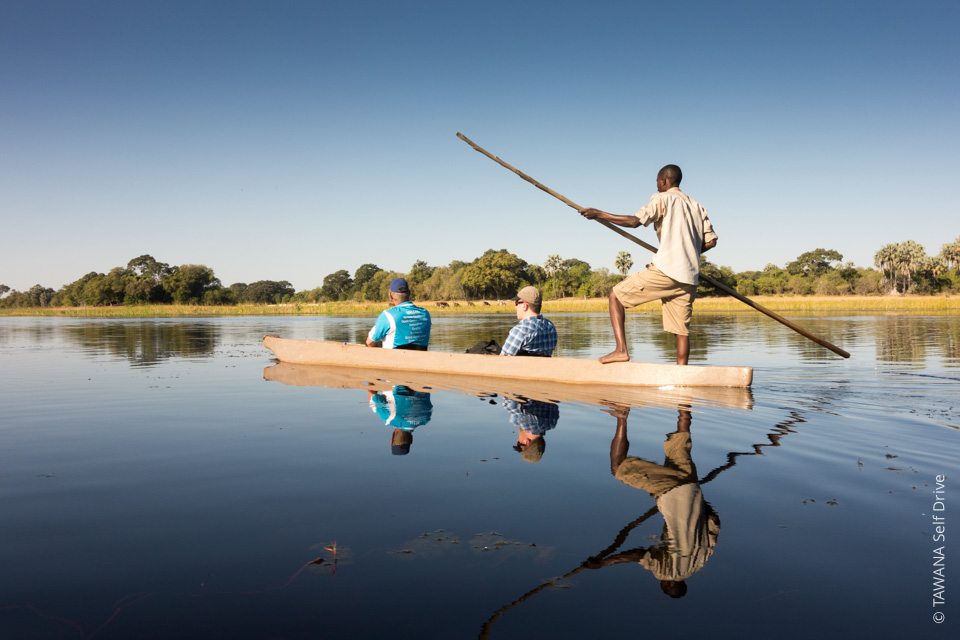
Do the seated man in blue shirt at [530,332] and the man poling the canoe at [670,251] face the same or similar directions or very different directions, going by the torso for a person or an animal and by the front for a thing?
same or similar directions

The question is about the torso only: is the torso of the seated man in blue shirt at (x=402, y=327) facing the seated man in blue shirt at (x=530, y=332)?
no

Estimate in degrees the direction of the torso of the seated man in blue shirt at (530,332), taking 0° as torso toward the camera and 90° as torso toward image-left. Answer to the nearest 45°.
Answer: approximately 135°

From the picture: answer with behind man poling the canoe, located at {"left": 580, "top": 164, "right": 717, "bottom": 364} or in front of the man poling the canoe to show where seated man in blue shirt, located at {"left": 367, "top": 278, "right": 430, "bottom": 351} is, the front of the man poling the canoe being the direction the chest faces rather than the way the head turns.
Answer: in front

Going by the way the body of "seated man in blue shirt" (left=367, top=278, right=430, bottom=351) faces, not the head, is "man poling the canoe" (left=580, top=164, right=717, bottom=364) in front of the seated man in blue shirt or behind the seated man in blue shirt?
behind

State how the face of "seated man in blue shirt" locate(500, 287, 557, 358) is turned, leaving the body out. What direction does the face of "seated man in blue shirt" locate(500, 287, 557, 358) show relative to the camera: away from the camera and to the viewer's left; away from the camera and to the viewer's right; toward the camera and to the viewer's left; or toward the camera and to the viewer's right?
away from the camera and to the viewer's left

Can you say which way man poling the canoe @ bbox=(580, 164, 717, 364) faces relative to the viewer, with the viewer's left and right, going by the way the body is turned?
facing away from the viewer and to the left of the viewer

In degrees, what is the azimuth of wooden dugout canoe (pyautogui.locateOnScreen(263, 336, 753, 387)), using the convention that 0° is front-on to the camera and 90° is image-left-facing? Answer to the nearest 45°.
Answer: approximately 90°

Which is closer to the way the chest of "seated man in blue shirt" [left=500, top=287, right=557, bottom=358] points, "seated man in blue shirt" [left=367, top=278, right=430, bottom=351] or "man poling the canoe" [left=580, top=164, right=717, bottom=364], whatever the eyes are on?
the seated man in blue shirt

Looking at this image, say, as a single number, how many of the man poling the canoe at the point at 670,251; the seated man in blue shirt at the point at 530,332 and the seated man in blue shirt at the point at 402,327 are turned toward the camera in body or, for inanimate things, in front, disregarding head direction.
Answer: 0

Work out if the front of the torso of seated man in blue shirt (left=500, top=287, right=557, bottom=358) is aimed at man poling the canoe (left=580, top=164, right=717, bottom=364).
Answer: no

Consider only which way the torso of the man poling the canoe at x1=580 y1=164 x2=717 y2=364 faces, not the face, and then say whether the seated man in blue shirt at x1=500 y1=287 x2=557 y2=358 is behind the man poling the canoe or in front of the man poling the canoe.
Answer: in front

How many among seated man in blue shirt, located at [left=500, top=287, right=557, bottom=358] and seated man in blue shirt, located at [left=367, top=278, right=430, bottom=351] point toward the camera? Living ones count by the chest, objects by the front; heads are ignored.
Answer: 0

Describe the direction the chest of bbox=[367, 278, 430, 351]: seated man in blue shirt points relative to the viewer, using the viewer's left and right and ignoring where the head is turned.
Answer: facing away from the viewer and to the left of the viewer

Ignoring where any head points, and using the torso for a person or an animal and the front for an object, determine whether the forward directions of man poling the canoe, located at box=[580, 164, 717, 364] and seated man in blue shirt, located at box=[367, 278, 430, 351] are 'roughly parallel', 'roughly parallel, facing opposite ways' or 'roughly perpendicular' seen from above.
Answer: roughly parallel
